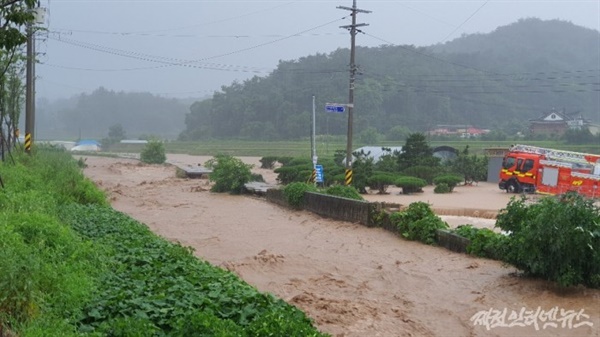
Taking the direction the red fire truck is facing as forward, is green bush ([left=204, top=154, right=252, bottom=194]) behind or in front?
in front

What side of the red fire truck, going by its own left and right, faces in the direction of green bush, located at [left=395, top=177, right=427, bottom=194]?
front

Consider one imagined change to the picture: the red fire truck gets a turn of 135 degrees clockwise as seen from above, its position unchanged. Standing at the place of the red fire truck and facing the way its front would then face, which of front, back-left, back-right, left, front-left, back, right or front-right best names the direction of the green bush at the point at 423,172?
left

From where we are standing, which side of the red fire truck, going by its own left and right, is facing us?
left

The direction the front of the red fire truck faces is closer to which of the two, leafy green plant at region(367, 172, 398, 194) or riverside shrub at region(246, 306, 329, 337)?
the leafy green plant

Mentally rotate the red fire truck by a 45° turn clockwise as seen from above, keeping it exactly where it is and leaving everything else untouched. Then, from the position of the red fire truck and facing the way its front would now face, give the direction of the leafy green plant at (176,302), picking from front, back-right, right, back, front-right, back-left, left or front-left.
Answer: back-left

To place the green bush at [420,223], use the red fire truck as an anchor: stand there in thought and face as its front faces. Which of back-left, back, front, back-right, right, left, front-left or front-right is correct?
left

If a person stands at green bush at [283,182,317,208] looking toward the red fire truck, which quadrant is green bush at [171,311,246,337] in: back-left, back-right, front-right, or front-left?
back-right

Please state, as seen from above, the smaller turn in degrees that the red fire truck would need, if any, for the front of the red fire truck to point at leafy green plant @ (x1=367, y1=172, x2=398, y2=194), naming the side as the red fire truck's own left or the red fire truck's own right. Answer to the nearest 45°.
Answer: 0° — it already faces it

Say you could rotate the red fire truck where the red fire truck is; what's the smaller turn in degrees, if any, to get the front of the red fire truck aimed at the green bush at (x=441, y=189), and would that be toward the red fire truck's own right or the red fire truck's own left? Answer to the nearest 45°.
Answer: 0° — it already faces it

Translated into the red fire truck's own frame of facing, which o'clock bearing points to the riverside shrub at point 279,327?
The riverside shrub is roughly at 9 o'clock from the red fire truck.

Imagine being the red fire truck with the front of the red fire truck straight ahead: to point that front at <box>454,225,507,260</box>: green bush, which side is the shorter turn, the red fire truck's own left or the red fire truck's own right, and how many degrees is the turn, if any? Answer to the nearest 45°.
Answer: approximately 90° to the red fire truck's own left
